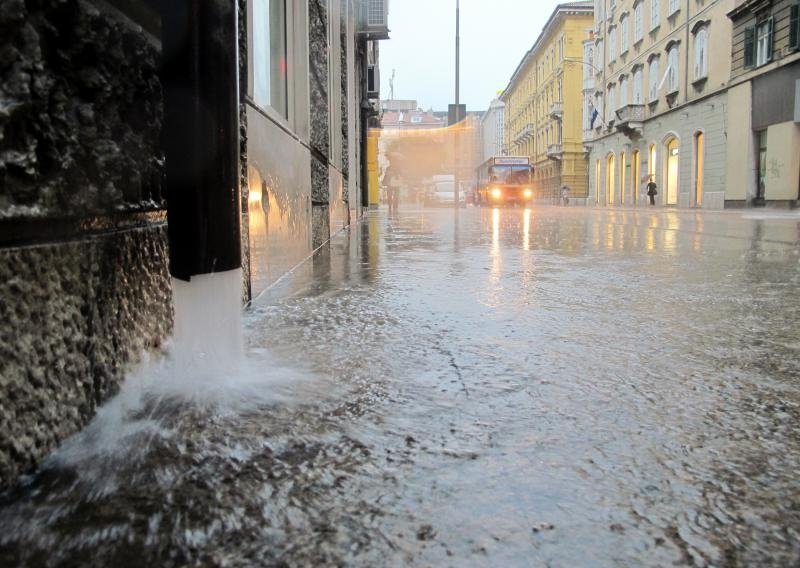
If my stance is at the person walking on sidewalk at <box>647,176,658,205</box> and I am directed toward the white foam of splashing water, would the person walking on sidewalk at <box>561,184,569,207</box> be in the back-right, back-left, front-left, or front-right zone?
back-right

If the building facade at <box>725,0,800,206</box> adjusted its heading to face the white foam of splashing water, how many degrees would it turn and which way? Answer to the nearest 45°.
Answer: approximately 45° to its left

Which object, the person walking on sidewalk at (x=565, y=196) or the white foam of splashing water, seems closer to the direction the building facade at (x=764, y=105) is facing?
the white foam of splashing water

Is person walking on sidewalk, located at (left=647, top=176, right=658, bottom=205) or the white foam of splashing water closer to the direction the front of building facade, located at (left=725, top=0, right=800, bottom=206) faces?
the white foam of splashing water

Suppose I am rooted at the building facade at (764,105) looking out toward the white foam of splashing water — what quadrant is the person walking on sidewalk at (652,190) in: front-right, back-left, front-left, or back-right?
back-right

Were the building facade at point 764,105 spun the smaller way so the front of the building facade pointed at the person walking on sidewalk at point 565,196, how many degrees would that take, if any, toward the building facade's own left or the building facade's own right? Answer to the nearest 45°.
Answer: approximately 90° to the building facade's own right

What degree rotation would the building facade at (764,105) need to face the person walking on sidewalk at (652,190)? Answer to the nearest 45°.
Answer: approximately 90° to its right

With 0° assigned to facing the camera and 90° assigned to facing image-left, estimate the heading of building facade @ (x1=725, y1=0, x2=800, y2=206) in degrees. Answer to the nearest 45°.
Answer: approximately 45°
